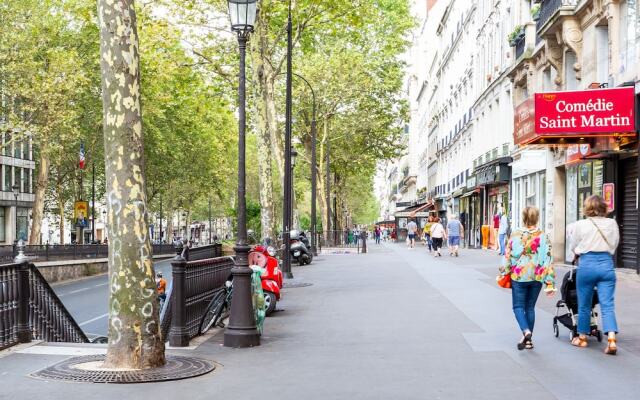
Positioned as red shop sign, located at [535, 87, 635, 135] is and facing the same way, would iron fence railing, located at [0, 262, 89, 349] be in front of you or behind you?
in front

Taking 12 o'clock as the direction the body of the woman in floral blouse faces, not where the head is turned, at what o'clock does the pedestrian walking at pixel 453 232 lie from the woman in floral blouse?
The pedestrian walking is roughly at 12 o'clock from the woman in floral blouse.

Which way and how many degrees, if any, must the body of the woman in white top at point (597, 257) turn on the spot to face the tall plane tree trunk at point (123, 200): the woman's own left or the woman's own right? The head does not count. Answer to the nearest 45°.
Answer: approximately 135° to the woman's own left

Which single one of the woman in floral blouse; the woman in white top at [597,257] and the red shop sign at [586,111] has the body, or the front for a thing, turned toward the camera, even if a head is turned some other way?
the red shop sign

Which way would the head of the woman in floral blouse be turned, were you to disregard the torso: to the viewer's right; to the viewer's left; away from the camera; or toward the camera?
away from the camera

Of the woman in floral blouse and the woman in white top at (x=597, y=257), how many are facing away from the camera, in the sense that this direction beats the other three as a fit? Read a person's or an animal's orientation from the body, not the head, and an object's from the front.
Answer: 2

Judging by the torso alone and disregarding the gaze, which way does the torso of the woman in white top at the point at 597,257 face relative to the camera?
away from the camera

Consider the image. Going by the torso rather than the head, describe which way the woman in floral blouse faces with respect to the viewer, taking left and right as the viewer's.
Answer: facing away from the viewer

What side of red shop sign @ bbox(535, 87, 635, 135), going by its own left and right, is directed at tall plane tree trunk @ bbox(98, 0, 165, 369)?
front

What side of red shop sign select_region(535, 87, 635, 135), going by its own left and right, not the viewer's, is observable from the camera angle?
front

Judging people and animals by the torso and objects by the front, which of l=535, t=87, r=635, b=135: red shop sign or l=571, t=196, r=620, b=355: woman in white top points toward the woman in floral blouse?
the red shop sign

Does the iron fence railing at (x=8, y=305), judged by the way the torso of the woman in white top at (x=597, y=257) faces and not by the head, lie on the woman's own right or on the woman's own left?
on the woman's own left

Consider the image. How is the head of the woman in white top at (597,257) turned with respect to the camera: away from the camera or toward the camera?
away from the camera

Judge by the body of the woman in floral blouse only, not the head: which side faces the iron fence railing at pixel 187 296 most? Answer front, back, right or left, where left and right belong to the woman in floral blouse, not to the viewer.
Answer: left
